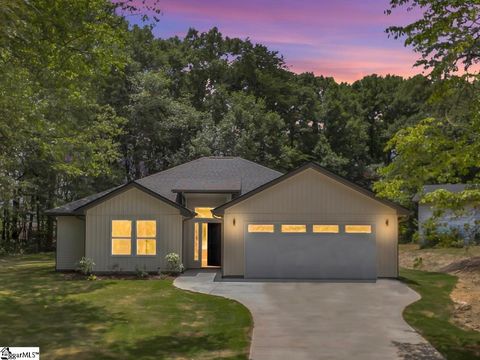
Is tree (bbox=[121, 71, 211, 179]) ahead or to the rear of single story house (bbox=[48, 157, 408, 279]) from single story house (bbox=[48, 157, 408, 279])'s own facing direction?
to the rear

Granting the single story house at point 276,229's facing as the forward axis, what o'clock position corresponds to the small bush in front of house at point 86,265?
The small bush in front of house is roughly at 3 o'clock from the single story house.

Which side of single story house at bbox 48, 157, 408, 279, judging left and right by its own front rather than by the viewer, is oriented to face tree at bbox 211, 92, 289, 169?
back

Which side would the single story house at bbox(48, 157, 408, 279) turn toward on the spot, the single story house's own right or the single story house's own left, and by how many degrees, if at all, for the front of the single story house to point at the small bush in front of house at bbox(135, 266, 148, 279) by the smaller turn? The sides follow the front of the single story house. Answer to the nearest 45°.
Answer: approximately 90° to the single story house's own right

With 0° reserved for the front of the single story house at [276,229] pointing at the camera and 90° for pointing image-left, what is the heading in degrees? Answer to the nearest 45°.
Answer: approximately 0°

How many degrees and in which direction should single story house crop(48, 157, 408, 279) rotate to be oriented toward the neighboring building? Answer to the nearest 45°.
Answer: approximately 135° to its left

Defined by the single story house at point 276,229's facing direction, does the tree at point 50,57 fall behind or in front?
behind
